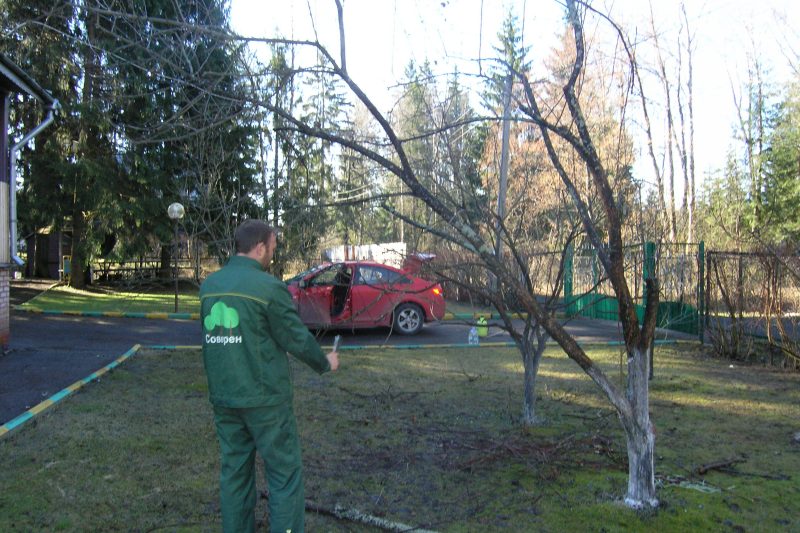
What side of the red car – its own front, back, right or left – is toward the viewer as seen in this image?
left

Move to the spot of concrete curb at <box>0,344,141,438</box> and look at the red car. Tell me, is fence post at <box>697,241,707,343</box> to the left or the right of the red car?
right

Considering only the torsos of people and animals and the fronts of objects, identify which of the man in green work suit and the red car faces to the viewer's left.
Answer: the red car

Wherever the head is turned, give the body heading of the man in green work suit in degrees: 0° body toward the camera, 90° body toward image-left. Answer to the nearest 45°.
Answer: approximately 225°

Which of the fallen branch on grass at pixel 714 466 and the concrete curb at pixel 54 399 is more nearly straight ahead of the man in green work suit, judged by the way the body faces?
the fallen branch on grass

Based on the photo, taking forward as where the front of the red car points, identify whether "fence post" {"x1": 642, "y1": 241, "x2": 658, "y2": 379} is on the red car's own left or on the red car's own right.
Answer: on the red car's own left

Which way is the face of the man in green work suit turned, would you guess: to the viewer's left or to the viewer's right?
to the viewer's right

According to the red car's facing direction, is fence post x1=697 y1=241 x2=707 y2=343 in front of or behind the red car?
behind

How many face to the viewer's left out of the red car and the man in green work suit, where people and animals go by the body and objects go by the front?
1
